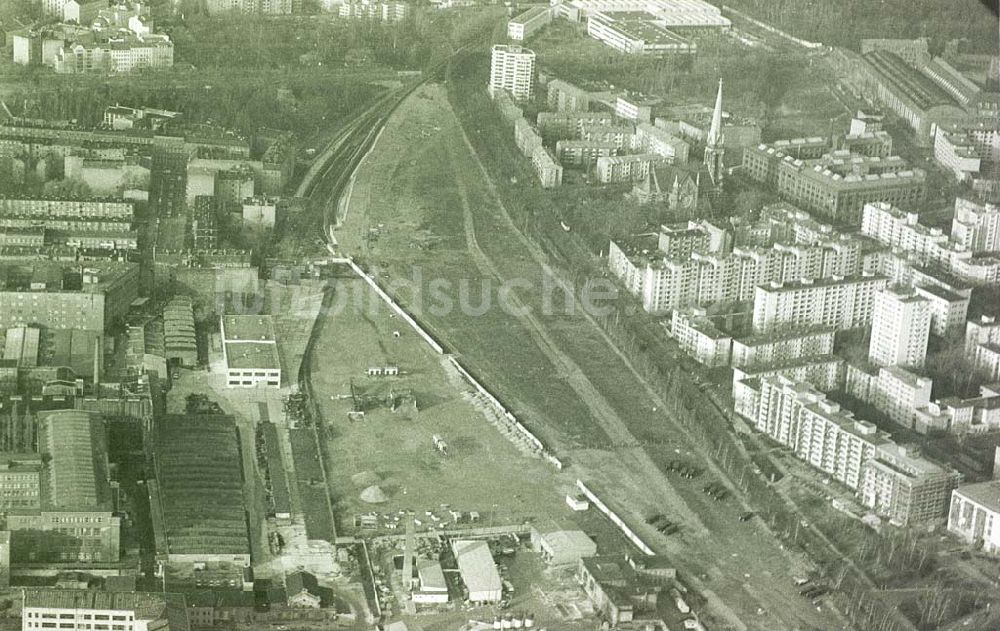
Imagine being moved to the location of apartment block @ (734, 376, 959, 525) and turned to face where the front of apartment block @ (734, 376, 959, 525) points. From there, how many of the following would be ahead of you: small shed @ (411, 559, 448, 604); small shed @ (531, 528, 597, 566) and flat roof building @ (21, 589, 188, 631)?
3

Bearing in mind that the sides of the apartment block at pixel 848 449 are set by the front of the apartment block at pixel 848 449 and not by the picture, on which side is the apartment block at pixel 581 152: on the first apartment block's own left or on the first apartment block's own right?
on the first apartment block's own right

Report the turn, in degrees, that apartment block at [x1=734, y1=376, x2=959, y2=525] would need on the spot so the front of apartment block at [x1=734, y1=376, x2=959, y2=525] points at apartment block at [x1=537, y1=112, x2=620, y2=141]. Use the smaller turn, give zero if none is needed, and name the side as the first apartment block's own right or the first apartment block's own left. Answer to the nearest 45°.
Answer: approximately 90° to the first apartment block's own right

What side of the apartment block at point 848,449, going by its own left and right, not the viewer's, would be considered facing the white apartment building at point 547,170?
right

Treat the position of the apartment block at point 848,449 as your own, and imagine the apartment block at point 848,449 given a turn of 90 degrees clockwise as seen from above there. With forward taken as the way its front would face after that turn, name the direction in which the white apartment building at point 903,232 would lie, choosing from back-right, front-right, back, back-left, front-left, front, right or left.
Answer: front-right
